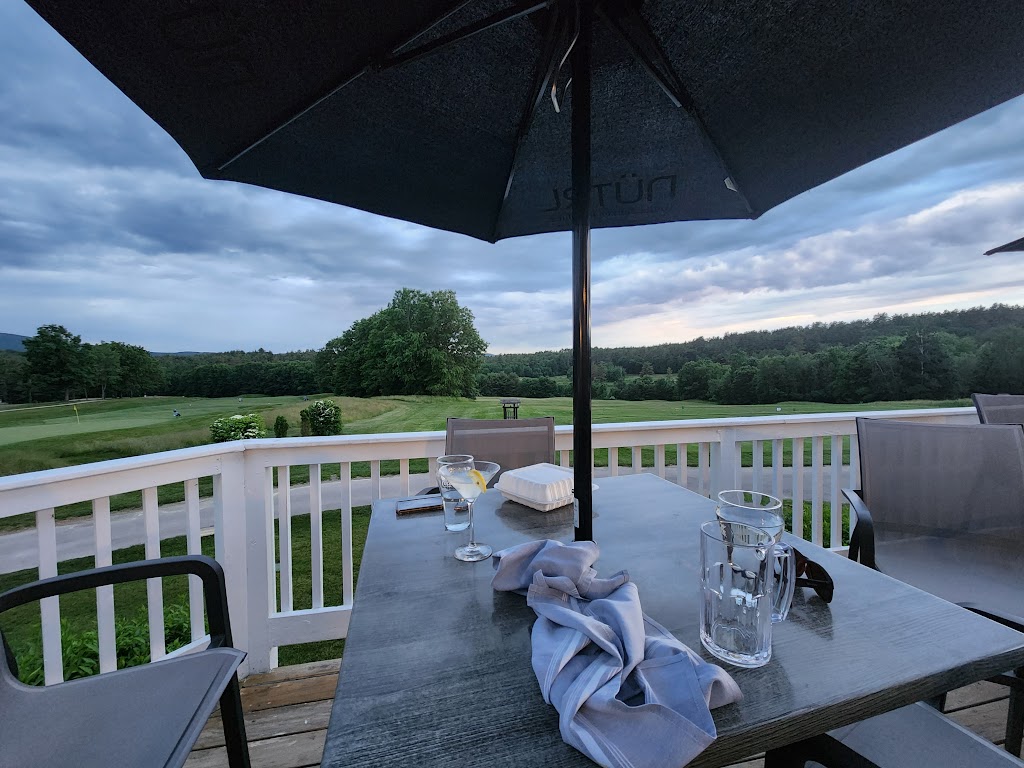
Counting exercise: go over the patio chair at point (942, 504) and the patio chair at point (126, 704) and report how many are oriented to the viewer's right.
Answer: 1

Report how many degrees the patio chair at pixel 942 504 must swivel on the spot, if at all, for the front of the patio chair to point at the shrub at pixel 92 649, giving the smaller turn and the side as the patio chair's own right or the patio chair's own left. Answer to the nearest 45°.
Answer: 0° — it already faces it

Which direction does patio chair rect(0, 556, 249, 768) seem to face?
to the viewer's right

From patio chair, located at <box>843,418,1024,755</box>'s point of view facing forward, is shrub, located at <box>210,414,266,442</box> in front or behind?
in front

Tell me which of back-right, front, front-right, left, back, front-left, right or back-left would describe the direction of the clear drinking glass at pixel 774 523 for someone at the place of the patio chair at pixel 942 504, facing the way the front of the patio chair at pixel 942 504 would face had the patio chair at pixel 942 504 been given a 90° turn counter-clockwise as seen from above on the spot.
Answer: front-right

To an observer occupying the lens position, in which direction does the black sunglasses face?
facing away from the viewer and to the right of the viewer

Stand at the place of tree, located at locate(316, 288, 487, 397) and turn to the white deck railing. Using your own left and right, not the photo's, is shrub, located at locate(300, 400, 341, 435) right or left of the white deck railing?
right

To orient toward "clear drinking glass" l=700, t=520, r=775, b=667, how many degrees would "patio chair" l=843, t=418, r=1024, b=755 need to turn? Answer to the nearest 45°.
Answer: approximately 45° to its left

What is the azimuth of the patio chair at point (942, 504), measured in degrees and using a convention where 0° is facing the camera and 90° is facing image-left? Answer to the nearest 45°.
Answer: approximately 45°
